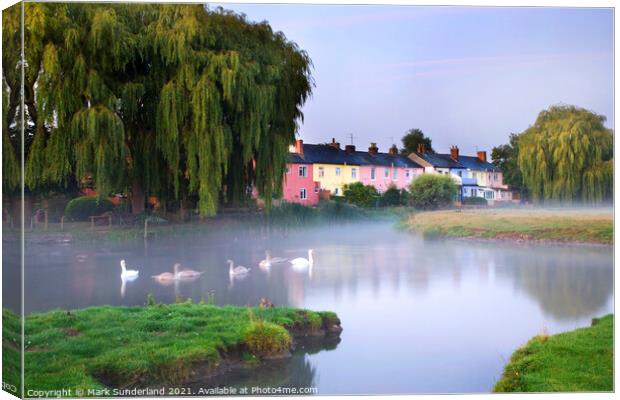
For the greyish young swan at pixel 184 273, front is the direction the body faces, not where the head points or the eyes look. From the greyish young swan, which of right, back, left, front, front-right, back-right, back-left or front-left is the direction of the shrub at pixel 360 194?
right

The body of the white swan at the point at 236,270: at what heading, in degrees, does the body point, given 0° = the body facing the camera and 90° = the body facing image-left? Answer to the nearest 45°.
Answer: approximately 90°

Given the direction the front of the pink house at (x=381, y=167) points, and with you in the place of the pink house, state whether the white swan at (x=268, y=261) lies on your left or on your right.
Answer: on your right

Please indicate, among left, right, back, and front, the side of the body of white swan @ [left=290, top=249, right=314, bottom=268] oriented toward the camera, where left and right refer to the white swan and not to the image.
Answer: right

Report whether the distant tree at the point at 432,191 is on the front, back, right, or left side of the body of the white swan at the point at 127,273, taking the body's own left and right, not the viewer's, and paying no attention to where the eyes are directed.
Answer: back

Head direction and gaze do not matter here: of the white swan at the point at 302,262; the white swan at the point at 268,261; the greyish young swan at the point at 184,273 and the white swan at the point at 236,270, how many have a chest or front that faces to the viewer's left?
3

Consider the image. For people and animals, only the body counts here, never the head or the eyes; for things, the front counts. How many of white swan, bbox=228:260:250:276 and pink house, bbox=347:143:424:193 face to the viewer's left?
1

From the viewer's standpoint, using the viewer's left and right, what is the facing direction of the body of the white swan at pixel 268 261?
facing to the left of the viewer

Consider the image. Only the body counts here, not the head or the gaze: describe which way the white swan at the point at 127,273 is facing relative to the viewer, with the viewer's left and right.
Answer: facing to the left of the viewer
